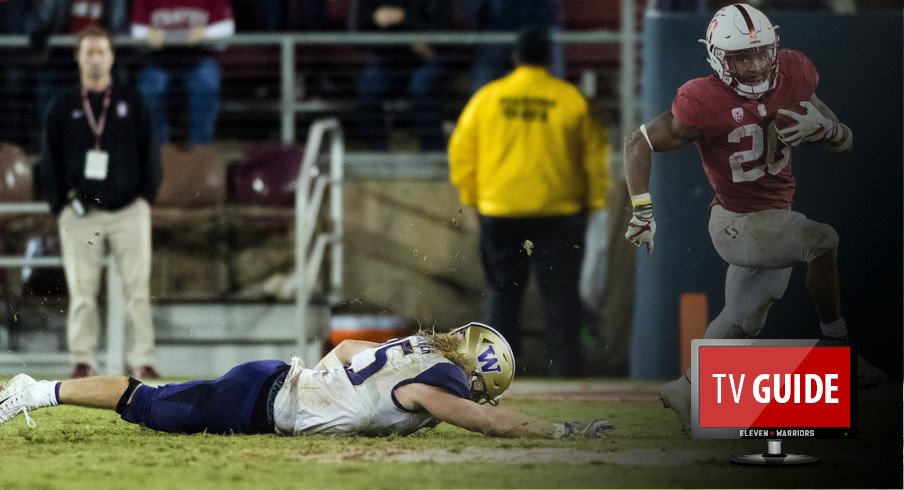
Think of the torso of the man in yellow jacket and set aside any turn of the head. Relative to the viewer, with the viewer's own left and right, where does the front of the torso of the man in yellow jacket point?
facing away from the viewer

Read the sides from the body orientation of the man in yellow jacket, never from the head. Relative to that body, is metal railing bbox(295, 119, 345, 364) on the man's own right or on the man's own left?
on the man's own left

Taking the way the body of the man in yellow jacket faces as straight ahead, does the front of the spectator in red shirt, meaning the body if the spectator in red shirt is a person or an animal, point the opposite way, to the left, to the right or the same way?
the opposite way

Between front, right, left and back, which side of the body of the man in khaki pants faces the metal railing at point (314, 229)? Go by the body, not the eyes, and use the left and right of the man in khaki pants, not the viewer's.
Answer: left

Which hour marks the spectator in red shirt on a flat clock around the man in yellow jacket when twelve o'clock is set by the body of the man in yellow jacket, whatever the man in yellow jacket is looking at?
The spectator in red shirt is roughly at 10 o'clock from the man in yellow jacket.

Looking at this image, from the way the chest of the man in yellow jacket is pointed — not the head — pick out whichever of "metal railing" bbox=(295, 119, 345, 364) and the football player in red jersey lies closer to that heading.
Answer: the metal railing

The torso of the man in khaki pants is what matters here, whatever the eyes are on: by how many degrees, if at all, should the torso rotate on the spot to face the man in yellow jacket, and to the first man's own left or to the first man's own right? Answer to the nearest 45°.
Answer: approximately 90° to the first man's own left
